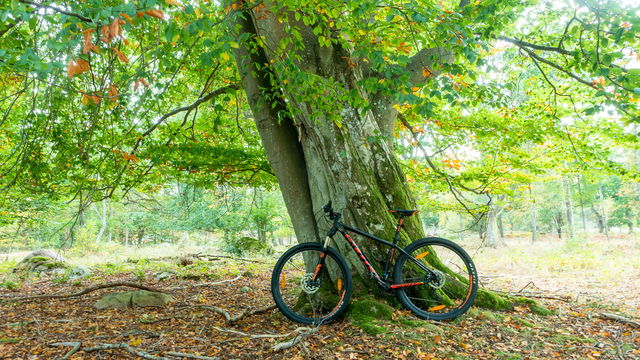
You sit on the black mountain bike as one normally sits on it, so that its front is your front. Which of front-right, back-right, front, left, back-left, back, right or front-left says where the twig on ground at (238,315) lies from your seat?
front

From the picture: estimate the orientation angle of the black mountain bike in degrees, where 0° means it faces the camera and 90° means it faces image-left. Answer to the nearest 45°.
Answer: approximately 90°

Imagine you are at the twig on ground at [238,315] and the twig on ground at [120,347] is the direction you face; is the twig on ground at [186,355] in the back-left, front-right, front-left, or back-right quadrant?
front-left

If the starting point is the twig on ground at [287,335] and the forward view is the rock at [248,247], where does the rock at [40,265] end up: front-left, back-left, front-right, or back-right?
front-left

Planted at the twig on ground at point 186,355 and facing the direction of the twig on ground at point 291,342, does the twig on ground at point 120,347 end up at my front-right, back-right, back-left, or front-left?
back-left

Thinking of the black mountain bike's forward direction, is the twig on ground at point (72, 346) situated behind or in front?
in front

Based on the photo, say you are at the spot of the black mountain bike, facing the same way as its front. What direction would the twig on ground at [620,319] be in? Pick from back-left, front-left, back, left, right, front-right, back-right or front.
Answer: back

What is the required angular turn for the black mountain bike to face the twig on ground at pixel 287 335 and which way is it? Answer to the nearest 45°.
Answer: approximately 45° to its left

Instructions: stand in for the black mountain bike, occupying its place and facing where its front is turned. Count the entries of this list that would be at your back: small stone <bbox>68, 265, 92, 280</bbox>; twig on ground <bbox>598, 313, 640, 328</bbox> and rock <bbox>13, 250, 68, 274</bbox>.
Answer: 1

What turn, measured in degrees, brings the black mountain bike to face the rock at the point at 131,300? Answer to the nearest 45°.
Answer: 0° — it already faces it

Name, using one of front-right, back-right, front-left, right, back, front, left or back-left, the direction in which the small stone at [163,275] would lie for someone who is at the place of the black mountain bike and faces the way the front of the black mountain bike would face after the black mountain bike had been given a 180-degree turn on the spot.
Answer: back-left

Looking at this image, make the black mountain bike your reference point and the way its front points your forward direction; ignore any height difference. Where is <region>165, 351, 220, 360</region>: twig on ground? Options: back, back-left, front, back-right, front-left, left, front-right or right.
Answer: front-left
